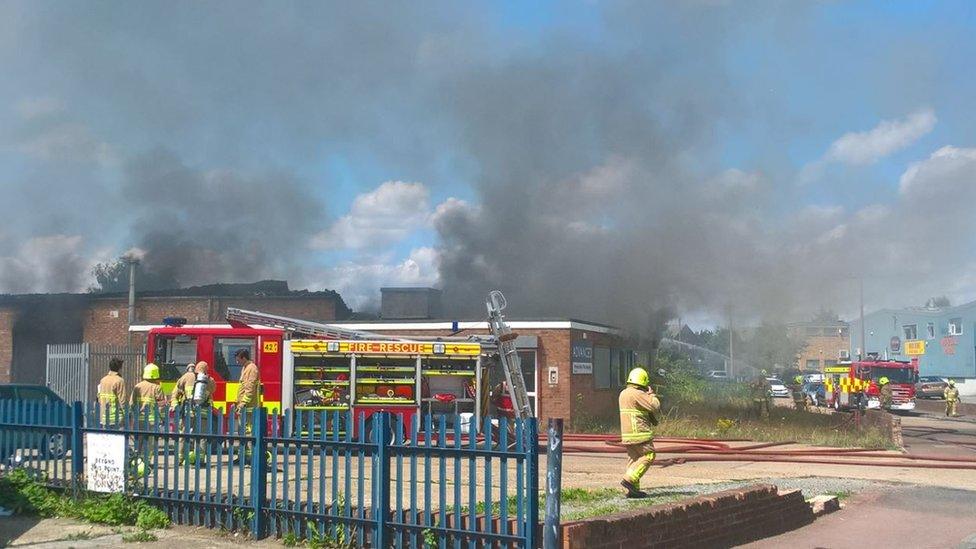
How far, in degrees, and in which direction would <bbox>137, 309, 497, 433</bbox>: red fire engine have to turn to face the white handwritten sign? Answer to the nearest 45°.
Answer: approximately 90° to its left

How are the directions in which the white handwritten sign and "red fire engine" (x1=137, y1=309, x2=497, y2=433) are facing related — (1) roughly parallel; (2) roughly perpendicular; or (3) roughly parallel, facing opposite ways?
roughly perpendicular

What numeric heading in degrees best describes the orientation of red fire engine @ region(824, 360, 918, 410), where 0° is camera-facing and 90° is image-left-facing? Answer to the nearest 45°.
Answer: approximately 315°

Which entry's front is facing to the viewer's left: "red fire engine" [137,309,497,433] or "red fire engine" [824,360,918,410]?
"red fire engine" [137,309,497,433]

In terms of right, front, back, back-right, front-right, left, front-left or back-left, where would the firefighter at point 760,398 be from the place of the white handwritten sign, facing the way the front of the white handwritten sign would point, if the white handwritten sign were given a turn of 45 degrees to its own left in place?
left

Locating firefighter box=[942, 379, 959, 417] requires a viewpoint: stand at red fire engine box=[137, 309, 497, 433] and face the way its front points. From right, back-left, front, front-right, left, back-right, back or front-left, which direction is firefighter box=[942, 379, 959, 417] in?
back-right

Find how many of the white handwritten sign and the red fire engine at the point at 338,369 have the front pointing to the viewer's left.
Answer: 1

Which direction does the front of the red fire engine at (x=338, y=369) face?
to the viewer's left

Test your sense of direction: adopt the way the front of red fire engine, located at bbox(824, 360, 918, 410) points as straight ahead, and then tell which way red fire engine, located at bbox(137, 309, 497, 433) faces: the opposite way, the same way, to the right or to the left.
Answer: to the right
